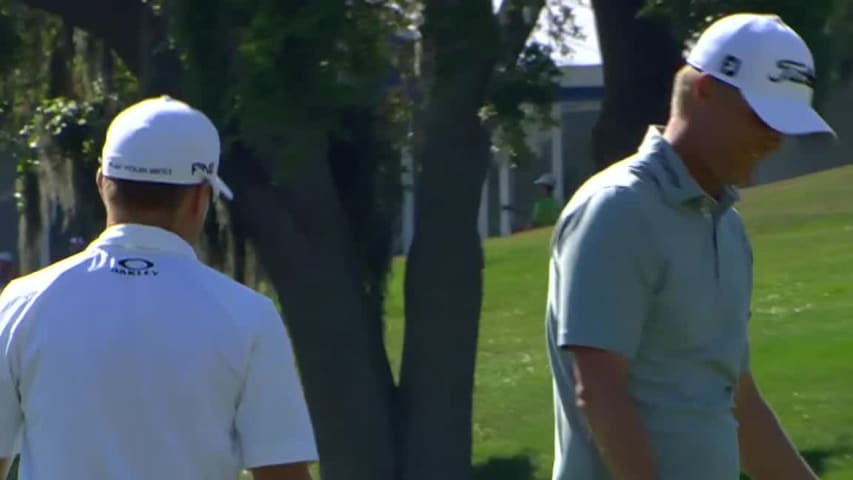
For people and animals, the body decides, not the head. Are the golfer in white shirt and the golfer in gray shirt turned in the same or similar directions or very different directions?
very different directions

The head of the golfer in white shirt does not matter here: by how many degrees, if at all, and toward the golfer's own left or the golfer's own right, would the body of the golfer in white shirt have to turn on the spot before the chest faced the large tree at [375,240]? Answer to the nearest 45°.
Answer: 0° — they already face it

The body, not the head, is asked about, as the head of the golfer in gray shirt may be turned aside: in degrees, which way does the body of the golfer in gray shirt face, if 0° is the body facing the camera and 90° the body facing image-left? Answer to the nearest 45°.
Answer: approximately 315°

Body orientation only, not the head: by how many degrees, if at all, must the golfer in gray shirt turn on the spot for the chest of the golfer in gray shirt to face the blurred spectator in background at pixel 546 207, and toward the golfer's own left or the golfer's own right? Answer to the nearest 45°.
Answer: approximately 135° to the golfer's own left

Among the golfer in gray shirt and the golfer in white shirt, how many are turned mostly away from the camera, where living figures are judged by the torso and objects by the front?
1

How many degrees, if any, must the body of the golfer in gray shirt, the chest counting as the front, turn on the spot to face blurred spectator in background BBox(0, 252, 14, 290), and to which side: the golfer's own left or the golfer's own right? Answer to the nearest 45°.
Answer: approximately 180°

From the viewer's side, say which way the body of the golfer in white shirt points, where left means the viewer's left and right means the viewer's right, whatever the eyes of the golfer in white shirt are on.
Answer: facing away from the viewer

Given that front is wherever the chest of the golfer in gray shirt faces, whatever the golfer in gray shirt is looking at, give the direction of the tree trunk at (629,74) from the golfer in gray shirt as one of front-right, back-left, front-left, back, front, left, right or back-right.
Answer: back-left

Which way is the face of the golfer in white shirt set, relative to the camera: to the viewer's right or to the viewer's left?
to the viewer's right
